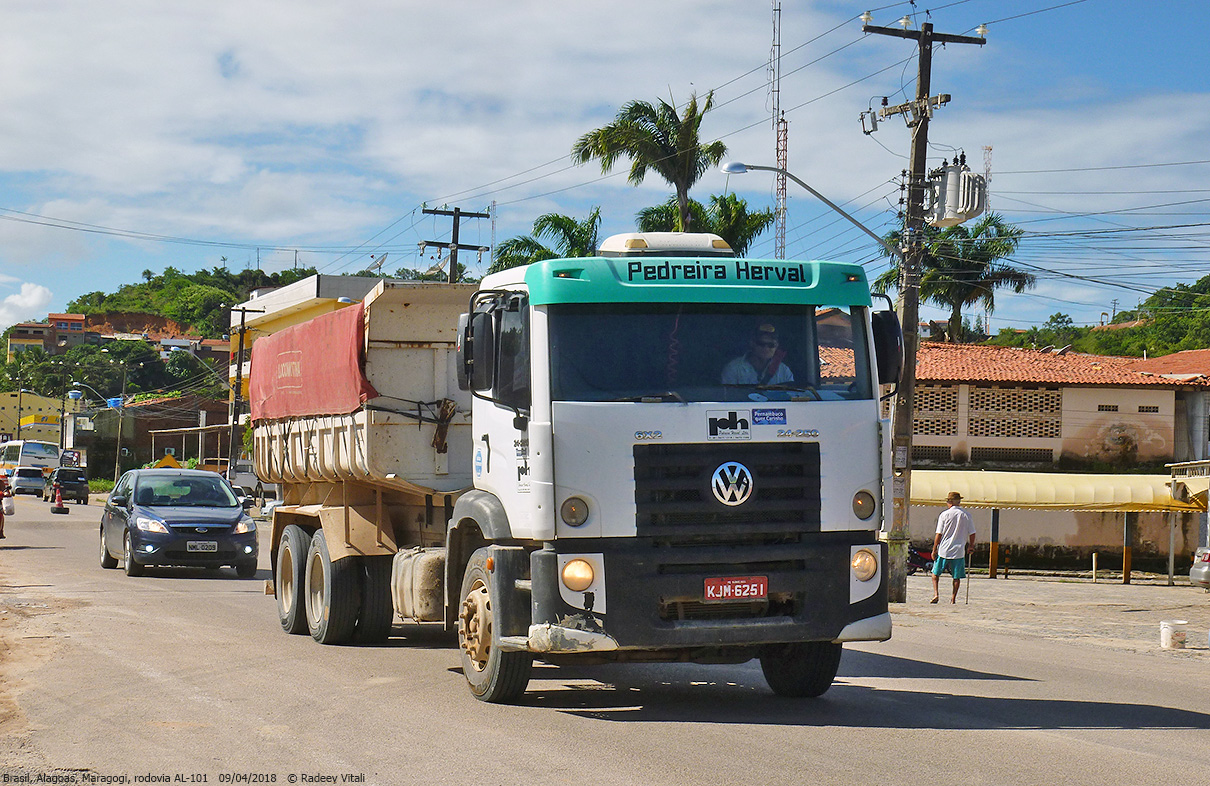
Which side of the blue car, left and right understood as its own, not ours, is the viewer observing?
front

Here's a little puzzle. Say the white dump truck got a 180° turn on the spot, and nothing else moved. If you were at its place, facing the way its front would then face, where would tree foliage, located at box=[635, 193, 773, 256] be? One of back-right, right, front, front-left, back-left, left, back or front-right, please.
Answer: front-right

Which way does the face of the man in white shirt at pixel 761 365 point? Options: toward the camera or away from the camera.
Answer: toward the camera

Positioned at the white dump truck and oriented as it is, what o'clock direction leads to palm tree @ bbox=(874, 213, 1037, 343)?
The palm tree is roughly at 8 o'clock from the white dump truck.

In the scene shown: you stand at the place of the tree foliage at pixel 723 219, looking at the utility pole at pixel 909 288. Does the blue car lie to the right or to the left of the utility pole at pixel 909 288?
right

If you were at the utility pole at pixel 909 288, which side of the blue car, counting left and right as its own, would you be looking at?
left

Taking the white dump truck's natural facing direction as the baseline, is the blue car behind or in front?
behind
